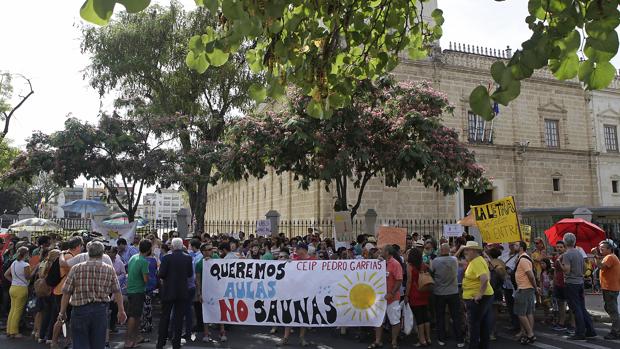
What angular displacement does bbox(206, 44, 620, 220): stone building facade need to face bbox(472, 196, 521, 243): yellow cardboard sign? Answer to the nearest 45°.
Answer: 0° — it already faces it

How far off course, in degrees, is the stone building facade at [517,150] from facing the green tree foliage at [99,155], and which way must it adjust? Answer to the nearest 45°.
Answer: approximately 45° to its right

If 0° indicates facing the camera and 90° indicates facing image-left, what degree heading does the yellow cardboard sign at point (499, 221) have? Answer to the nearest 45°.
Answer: approximately 0°

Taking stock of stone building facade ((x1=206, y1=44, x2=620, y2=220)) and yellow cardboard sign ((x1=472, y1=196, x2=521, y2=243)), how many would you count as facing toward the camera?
2

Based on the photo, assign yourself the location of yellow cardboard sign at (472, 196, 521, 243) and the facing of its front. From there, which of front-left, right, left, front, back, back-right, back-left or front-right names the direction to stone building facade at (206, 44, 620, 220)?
back

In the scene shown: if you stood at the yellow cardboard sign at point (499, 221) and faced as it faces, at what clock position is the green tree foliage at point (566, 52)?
The green tree foliage is roughly at 12 o'clock from the yellow cardboard sign.

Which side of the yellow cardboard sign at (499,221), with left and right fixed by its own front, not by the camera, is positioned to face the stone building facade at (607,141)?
back

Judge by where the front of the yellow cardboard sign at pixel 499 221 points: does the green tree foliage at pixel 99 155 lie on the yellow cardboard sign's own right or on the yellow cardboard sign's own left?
on the yellow cardboard sign's own right

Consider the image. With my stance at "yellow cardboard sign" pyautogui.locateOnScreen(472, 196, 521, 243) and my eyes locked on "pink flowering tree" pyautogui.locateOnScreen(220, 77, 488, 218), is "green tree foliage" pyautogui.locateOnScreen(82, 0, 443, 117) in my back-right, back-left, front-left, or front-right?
back-left

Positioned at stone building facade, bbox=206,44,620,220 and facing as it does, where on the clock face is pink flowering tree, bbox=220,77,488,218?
The pink flowering tree is roughly at 1 o'clock from the stone building facade.
